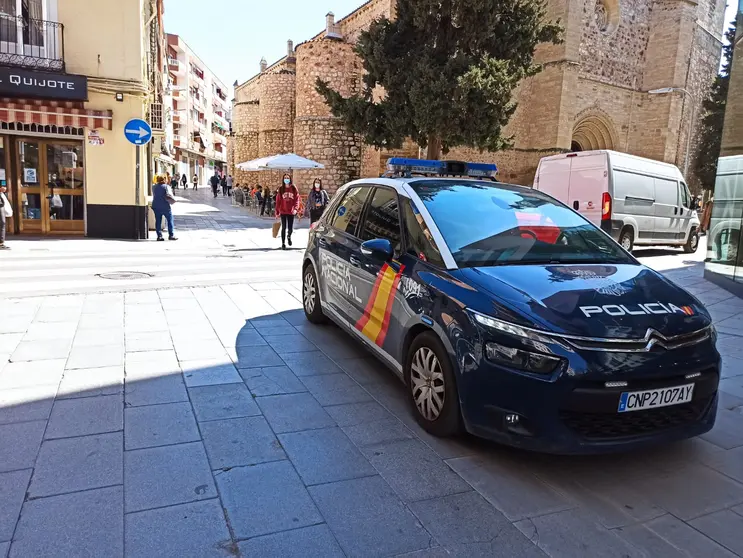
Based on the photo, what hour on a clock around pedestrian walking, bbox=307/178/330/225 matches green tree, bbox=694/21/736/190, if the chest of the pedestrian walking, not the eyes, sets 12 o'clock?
The green tree is roughly at 8 o'clock from the pedestrian walking.

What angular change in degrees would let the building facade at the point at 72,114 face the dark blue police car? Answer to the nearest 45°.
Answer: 0° — it already faces it

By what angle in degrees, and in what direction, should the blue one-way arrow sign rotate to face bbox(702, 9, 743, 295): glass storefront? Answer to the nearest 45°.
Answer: approximately 45° to its left

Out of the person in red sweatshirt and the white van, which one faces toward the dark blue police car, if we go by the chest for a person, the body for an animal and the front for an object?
the person in red sweatshirt

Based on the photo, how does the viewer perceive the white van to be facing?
facing away from the viewer and to the right of the viewer

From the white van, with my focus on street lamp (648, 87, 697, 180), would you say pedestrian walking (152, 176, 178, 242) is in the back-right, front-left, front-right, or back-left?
back-left

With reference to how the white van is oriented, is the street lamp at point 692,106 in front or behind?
in front

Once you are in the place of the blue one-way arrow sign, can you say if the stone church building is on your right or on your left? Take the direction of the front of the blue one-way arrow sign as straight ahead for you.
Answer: on your left

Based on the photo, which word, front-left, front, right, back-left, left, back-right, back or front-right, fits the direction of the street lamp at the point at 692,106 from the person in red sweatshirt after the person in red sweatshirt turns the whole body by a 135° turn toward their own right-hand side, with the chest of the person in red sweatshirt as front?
right

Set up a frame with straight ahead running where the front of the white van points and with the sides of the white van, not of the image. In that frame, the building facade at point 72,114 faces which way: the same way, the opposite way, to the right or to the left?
to the right

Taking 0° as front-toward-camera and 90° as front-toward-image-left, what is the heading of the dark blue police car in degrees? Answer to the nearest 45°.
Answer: approximately 315°

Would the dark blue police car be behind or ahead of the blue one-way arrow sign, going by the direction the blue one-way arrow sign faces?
ahead
